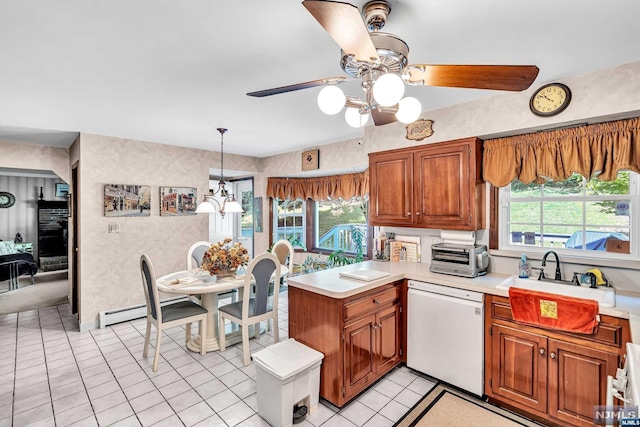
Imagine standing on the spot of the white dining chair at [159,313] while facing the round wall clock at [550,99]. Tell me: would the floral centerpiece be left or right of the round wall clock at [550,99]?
left

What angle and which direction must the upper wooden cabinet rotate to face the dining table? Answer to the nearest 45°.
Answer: approximately 45° to its right

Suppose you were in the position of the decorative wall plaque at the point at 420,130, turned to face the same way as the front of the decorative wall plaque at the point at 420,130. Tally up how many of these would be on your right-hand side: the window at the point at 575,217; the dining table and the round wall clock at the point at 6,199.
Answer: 2

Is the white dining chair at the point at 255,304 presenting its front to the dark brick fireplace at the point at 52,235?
yes

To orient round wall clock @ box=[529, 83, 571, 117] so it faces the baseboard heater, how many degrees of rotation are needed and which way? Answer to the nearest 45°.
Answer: approximately 45° to its right

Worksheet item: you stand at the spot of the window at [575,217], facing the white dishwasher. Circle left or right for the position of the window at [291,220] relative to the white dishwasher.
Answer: right

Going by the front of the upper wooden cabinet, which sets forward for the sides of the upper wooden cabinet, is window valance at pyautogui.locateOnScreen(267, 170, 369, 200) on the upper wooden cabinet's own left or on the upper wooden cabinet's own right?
on the upper wooden cabinet's own right

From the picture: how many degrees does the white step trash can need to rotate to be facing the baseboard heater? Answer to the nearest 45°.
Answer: approximately 180°

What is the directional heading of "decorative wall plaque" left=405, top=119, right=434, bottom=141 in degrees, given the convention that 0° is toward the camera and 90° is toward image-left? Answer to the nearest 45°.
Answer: approximately 0°

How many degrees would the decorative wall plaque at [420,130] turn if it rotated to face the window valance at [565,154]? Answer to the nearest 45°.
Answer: approximately 90° to its left

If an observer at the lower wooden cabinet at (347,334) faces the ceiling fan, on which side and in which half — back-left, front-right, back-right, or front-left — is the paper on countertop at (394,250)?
back-left

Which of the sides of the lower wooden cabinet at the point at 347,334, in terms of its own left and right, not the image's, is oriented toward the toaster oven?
left

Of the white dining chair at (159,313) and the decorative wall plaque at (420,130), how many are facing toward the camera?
1

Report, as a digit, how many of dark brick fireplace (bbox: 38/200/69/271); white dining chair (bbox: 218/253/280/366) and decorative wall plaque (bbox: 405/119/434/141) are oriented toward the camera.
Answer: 2

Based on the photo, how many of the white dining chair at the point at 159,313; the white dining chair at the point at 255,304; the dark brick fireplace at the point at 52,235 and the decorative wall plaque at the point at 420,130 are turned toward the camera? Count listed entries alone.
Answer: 2
